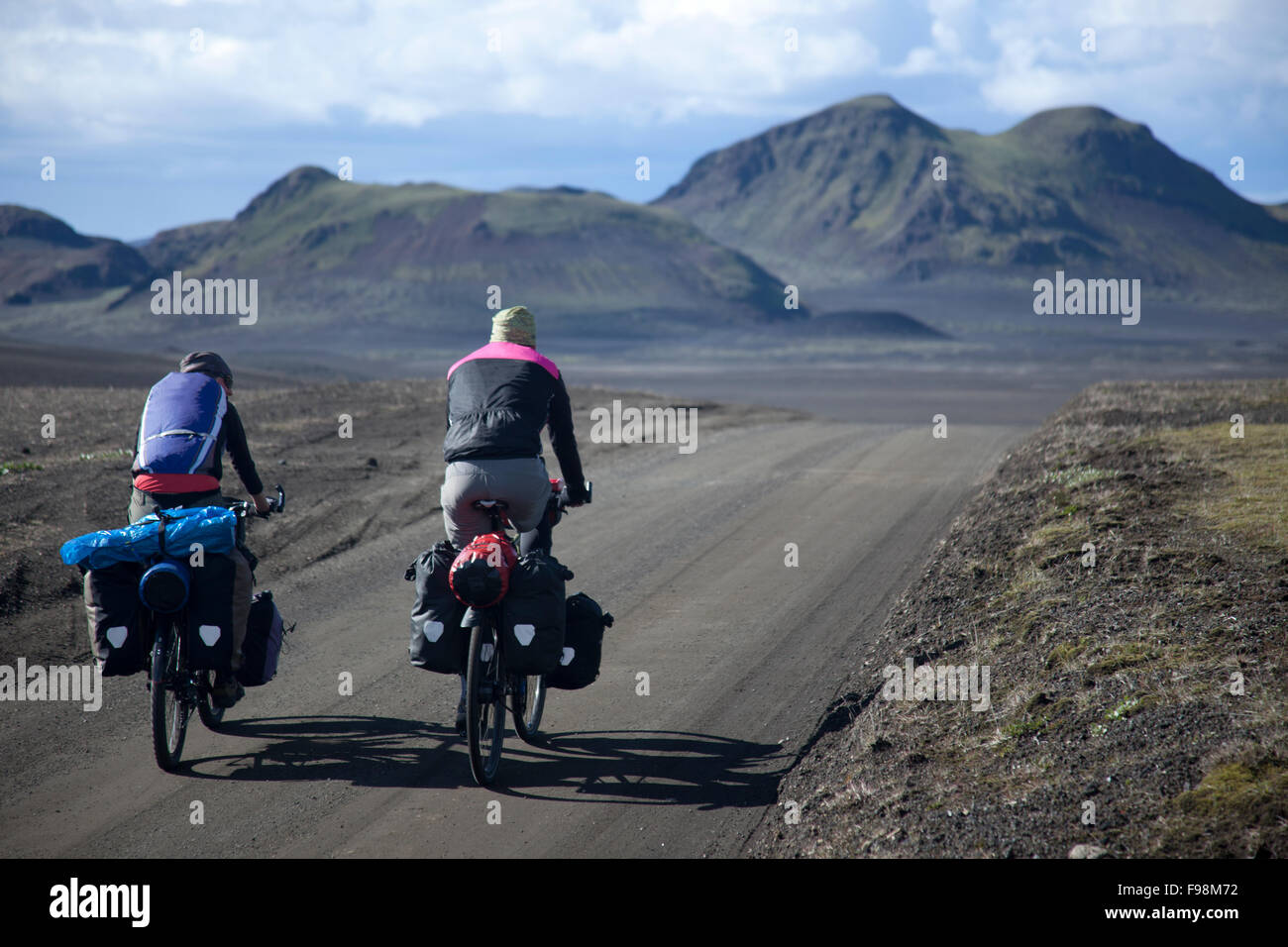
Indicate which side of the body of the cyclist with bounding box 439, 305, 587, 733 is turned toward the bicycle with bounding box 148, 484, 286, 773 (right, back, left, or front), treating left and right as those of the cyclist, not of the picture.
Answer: left

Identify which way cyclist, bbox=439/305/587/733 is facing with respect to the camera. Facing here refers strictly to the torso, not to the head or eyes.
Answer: away from the camera

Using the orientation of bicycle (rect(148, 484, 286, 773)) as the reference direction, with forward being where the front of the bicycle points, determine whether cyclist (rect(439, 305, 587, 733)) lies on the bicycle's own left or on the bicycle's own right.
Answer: on the bicycle's own right

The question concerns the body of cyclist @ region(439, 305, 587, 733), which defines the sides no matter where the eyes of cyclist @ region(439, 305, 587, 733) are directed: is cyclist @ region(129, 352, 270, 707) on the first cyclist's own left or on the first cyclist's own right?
on the first cyclist's own left

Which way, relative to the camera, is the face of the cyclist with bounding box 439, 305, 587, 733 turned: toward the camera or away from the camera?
away from the camera

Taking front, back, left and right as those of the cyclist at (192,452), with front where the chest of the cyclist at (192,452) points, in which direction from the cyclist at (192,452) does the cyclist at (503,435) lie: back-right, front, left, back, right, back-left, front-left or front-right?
right

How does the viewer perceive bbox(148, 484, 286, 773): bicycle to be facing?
facing away from the viewer and to the right of the viewer

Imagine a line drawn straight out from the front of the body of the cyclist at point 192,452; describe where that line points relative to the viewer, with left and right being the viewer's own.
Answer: facing away from the viewer and to the right of the viewer
